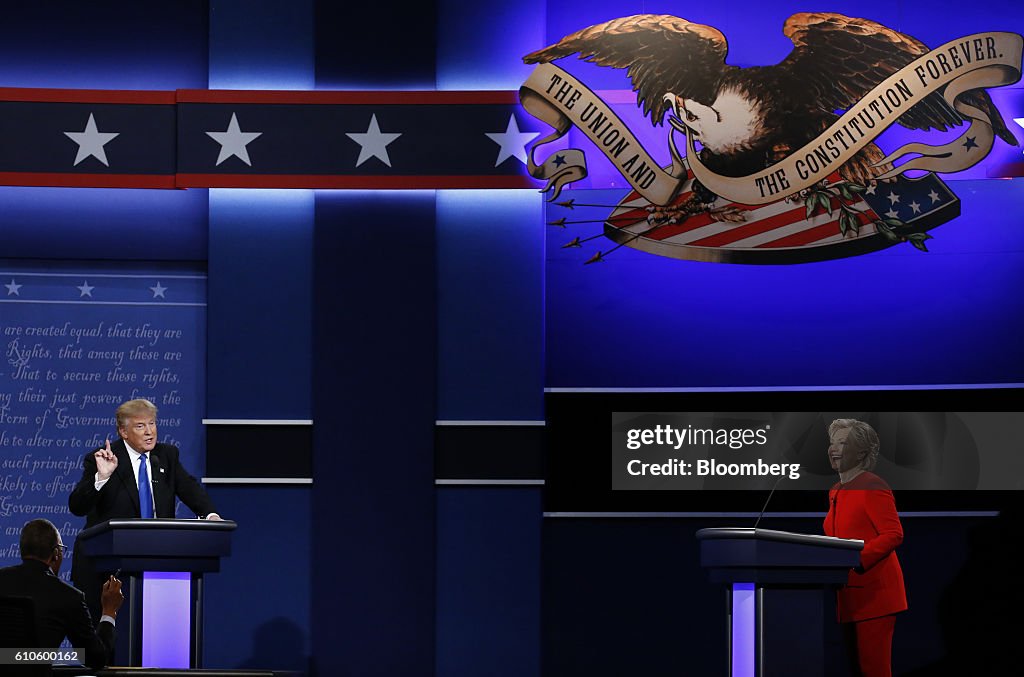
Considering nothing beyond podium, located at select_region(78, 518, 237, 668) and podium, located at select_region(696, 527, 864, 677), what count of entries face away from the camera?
0

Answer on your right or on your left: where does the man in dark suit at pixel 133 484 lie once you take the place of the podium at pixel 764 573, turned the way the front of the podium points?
on your right

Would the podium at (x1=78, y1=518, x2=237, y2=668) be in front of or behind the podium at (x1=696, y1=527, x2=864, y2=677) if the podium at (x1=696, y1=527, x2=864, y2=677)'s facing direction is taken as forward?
in front

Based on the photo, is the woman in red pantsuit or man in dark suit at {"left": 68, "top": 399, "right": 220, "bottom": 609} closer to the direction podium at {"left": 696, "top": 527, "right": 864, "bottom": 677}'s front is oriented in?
the man in dark suit

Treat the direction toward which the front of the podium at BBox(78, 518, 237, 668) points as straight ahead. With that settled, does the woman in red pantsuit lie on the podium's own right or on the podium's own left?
on the podium's own left

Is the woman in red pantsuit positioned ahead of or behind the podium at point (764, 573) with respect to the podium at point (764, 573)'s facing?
behind

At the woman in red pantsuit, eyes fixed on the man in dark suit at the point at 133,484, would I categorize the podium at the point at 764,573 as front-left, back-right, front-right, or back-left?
front-left

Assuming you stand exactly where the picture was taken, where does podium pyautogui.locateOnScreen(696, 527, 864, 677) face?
facing the viewer and to the left of the viewer

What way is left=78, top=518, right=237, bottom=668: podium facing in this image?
toward the camera

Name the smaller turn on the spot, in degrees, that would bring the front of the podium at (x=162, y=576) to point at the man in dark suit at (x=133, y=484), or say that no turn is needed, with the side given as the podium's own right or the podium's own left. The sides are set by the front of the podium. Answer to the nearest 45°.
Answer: approximately 180°

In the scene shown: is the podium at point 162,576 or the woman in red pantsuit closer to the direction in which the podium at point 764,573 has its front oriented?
the podium

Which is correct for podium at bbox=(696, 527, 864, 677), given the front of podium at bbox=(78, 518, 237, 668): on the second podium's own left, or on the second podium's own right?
on the second podium's own left

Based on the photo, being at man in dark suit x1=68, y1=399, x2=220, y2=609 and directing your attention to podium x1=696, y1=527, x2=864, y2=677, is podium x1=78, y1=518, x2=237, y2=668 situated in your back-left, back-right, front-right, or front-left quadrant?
front-right

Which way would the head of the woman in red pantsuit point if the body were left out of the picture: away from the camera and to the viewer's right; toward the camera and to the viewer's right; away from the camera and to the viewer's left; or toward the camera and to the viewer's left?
toward the camera and to the viewer's left
